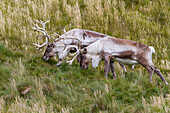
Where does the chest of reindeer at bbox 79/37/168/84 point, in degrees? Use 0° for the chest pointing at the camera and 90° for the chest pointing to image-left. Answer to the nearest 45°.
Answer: approximately 90°
